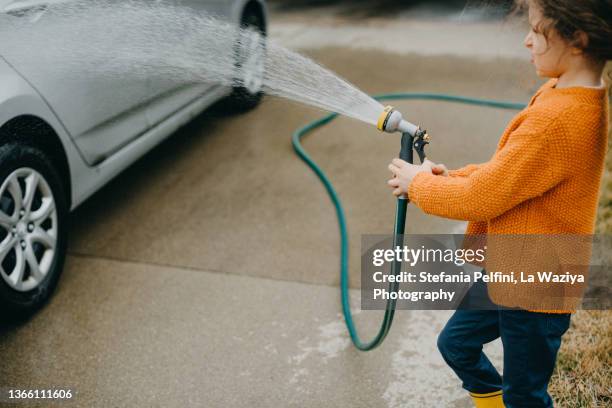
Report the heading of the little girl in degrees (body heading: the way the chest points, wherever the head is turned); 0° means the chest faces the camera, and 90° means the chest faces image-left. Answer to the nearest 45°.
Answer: approximately 90°

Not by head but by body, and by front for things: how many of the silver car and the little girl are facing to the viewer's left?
1

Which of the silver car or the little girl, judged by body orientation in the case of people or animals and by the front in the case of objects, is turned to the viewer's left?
the little girl

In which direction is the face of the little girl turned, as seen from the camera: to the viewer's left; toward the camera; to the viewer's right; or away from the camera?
to the viewer's left
